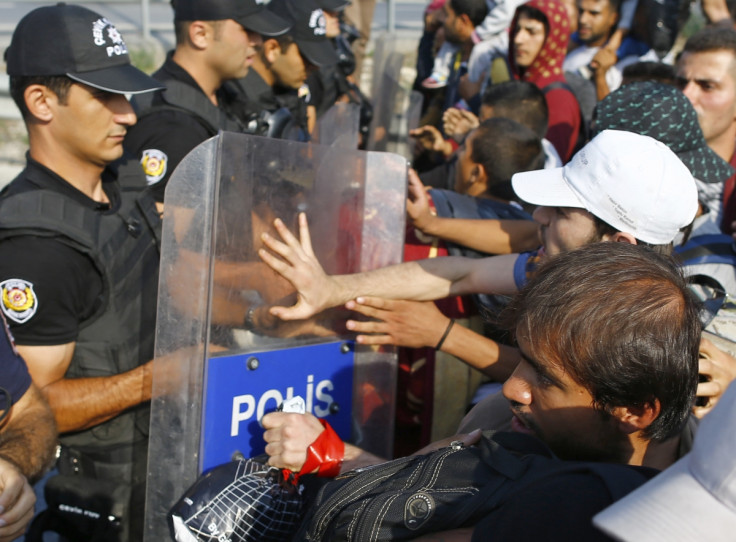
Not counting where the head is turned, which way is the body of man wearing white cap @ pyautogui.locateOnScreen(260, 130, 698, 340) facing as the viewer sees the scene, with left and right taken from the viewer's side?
facing to the left of the viewer

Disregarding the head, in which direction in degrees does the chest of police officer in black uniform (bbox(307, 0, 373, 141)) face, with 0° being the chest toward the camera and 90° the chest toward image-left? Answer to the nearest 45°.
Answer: approximately 270°

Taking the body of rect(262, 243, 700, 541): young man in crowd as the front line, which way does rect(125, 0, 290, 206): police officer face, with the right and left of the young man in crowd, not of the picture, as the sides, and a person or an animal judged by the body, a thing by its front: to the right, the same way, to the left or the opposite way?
the opposite way

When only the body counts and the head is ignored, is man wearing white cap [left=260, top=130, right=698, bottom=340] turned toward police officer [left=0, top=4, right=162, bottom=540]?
yes

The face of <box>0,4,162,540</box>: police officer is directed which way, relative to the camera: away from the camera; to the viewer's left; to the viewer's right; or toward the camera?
to the viewer's right

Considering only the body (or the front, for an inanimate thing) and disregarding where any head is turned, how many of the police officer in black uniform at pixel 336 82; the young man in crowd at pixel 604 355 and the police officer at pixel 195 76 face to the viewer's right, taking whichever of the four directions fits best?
2

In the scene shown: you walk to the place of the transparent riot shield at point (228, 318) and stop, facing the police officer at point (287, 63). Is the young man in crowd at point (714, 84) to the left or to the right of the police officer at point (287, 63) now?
right

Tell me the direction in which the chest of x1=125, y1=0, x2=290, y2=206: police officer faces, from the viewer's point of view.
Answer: to the viewer's right

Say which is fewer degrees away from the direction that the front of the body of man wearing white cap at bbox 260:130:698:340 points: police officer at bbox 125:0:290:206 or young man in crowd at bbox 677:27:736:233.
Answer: the police officer

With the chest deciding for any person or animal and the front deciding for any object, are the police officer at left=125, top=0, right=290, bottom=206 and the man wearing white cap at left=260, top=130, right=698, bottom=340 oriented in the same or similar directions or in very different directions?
very different directions

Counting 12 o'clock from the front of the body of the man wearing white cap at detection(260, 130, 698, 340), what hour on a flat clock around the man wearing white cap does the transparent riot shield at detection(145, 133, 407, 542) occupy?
The transparent riot shield is roughly at 11 o'clock from the man wearing white cap.

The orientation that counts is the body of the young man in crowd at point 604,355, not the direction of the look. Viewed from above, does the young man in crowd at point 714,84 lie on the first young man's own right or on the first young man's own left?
on the first young man's own right
